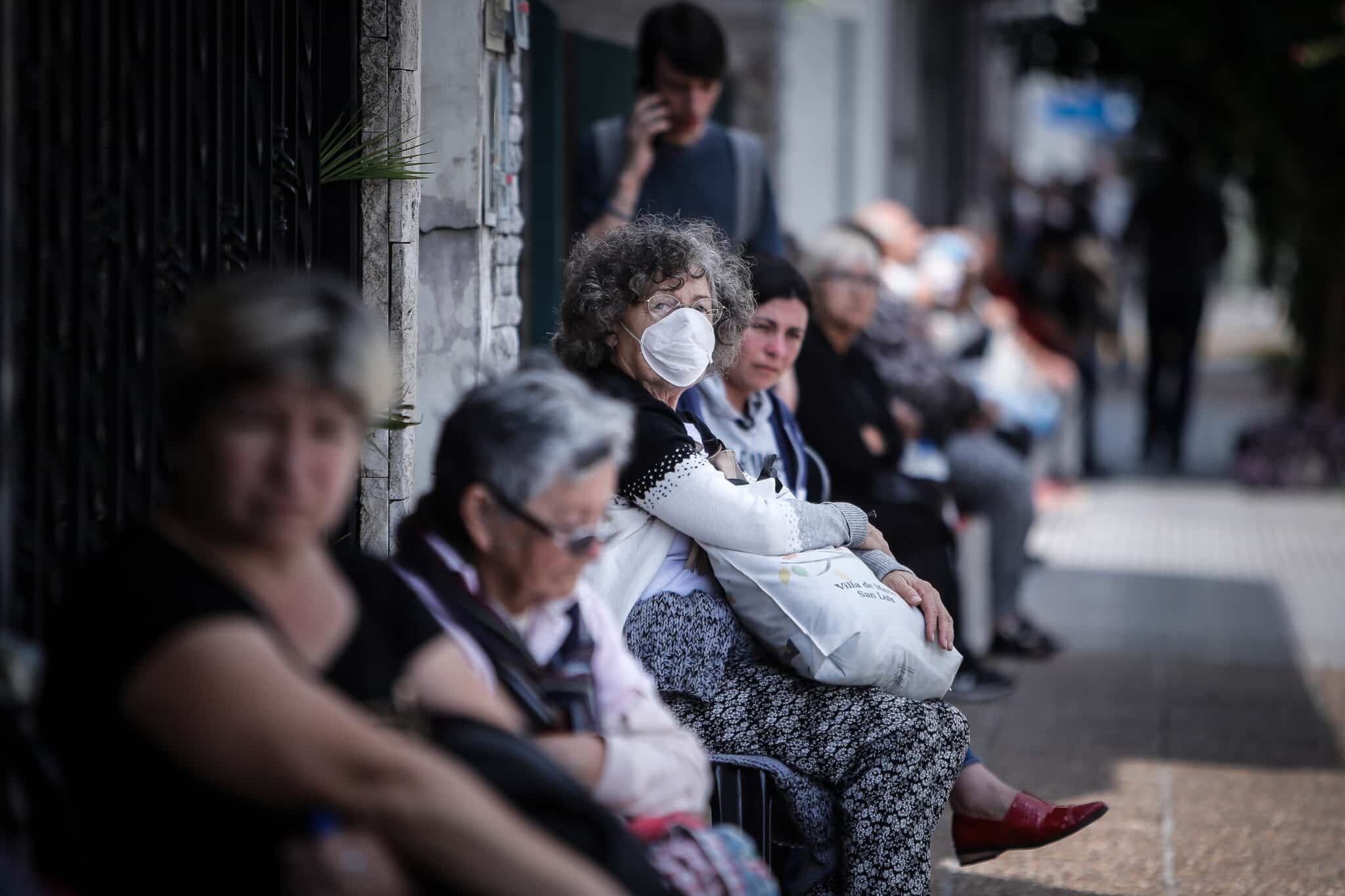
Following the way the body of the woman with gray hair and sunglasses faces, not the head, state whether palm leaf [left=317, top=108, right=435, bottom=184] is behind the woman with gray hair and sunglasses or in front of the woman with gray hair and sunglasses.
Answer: behind

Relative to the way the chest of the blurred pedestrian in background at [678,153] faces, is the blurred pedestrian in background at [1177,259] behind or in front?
behind

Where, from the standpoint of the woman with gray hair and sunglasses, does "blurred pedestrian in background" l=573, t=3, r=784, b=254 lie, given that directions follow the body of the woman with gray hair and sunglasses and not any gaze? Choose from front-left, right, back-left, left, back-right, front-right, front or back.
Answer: back-left

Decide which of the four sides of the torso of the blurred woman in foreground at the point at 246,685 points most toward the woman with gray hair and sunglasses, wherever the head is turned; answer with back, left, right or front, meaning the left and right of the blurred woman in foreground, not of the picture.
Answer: left

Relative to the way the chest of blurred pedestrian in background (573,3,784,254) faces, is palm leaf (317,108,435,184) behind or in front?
in front

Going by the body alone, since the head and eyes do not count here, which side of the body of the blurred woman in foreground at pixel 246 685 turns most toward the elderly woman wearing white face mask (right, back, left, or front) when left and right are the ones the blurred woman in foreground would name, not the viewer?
left

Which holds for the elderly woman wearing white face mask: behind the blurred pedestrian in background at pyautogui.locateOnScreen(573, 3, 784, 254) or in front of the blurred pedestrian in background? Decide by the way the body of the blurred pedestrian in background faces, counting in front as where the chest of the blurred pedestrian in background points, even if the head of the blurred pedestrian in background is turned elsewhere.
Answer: in front

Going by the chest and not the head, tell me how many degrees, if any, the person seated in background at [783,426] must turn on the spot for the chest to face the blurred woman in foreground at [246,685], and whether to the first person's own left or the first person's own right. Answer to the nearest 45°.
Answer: approximately 45° to the first person's own right

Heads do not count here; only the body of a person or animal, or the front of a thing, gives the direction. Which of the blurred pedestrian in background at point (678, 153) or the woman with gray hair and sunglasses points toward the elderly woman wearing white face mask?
the blurred pedestrian in background
